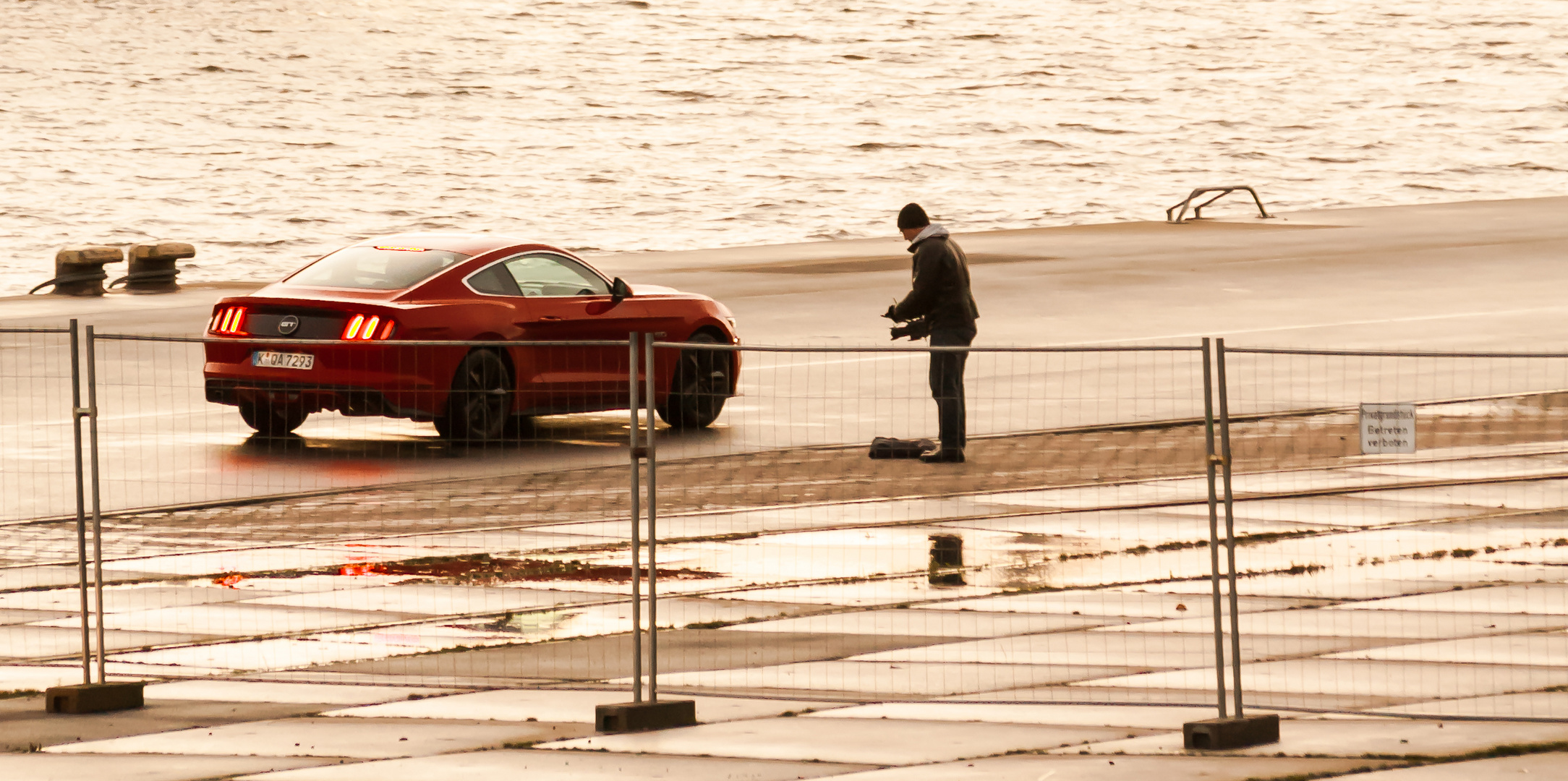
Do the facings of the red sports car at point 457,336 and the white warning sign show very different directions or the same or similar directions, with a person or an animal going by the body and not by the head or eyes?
very different directions

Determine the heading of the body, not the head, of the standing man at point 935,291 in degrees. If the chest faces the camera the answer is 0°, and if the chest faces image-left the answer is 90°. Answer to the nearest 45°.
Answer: approximately 90°

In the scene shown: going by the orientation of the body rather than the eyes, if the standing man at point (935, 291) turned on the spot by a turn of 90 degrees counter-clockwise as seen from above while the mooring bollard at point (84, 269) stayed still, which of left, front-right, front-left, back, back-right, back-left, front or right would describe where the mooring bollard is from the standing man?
back-right

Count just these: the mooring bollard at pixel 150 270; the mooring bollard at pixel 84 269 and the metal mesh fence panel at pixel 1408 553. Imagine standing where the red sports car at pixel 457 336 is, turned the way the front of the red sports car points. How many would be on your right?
1

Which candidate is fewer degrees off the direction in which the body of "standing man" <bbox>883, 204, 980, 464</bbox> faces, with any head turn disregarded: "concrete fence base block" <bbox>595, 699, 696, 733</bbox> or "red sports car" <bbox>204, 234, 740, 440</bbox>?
the red sports car

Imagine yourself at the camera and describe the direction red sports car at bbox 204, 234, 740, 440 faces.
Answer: facing away from the viewer and to the right of the viewer

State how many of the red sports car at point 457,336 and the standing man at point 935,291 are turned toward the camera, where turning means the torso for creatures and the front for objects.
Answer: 0

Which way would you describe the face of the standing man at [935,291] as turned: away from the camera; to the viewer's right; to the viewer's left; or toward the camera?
to the viewer's left

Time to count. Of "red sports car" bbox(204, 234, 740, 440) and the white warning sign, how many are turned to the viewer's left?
0

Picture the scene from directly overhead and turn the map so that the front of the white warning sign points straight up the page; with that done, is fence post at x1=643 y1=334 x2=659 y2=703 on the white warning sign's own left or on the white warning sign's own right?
on the white warning sign's own right

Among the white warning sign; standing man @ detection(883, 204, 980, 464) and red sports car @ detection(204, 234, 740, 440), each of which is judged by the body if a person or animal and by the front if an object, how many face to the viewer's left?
1

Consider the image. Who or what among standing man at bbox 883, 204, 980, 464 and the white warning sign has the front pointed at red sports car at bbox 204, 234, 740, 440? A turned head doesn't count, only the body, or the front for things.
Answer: the standing man

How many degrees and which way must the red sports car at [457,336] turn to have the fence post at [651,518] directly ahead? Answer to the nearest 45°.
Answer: approximately 135° to its right

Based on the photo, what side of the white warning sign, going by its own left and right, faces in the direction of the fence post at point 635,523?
right
